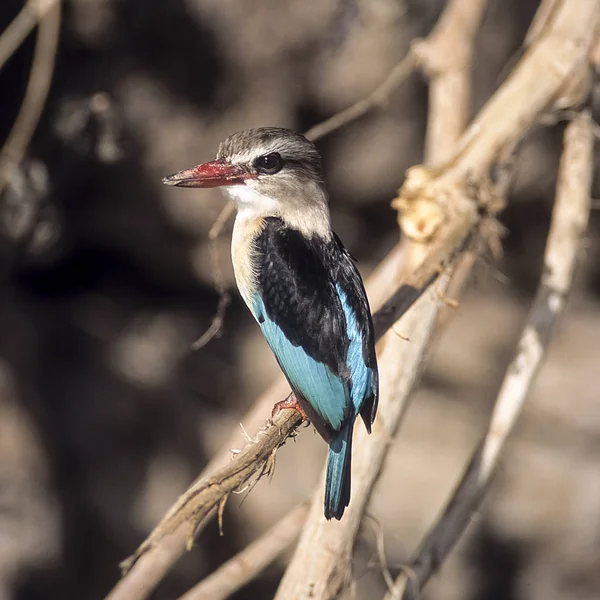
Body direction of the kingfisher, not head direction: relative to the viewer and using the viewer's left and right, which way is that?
facing away from the viewer and to the left of the viewer

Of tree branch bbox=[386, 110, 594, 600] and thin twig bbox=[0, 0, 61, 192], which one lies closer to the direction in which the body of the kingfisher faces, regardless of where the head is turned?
the thin twig

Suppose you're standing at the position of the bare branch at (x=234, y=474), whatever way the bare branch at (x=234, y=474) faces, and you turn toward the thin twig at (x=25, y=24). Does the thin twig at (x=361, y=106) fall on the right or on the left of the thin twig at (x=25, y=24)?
right

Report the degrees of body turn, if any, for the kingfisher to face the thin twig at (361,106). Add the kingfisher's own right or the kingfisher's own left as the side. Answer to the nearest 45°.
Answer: approximately 90° to the kingfisher's own right

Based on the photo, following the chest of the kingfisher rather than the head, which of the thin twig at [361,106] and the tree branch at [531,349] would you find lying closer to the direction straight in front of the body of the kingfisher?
the thin twig
